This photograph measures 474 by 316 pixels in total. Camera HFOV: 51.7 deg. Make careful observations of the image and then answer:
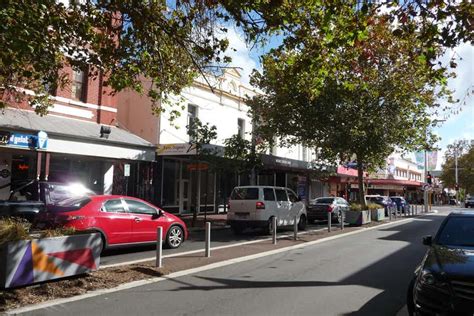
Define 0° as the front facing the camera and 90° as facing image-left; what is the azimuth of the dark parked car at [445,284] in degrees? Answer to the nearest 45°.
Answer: approximately 0°

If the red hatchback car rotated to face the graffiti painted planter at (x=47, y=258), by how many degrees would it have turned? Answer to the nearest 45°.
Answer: approximately 135° to its right

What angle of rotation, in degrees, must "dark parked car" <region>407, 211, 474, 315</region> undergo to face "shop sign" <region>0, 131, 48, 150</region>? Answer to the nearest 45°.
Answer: approximately 135° to its right

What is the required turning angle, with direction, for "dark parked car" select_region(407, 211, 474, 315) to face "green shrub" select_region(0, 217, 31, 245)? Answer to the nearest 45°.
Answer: approximately 90° to its right

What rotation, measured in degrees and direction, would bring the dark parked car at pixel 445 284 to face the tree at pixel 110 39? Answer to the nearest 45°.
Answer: approximately 90° to its right

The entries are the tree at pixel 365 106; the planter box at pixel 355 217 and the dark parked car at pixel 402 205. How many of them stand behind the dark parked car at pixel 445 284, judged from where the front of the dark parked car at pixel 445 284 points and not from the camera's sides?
3

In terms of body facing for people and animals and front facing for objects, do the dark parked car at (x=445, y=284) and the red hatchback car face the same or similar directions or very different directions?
very different directions

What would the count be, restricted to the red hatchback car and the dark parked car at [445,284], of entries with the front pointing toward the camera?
1

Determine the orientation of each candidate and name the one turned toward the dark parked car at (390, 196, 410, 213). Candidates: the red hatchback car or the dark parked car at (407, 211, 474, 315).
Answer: the red hatchback car

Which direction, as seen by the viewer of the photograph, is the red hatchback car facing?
facing away from the viewer and to the right of the viewer

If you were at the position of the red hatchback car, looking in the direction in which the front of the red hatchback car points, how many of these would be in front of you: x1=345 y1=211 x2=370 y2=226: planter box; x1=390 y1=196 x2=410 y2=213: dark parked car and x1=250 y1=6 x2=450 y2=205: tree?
3

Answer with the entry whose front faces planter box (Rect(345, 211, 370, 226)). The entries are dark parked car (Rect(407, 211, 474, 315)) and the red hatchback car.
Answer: the red hatchback car
